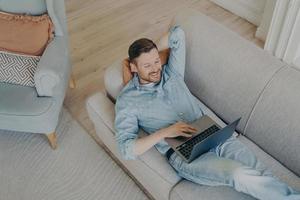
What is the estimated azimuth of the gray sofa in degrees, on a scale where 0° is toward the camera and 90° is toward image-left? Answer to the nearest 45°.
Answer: approximately 45°

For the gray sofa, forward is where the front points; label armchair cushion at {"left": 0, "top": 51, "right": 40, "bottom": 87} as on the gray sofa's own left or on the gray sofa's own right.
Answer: on the gray sofa's own right
